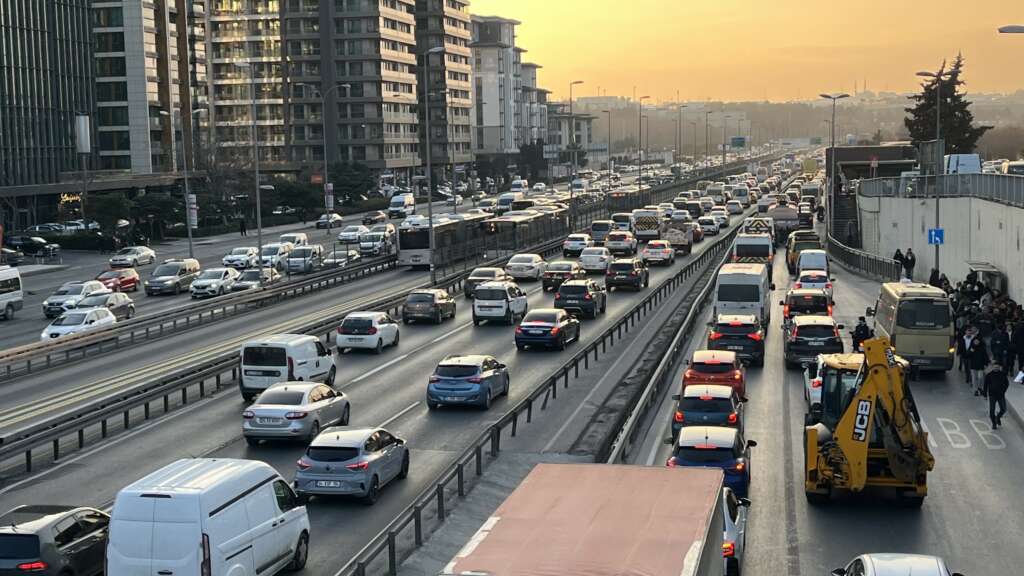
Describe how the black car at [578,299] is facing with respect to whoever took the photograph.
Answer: facing away from the viewer and to the right of the viewer

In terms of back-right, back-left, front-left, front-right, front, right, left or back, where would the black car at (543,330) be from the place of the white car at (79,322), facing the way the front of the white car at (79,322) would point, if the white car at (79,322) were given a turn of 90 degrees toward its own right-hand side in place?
back

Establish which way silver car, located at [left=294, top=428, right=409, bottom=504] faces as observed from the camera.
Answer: facing away from the viewer and to the right of the viewer

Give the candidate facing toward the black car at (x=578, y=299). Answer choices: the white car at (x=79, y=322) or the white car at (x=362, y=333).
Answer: the white car at (x=362, y=333)

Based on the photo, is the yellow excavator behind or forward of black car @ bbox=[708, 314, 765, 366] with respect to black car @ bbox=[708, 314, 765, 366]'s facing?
behind

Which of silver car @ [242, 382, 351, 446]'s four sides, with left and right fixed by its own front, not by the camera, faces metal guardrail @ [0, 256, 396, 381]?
left

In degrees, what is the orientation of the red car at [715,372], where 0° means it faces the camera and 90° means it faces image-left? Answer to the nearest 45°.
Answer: approximately 180°

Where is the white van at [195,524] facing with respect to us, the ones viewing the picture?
facing away from the viewer and to the right of the viewer

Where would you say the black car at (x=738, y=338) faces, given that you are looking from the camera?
facing away from the viewer

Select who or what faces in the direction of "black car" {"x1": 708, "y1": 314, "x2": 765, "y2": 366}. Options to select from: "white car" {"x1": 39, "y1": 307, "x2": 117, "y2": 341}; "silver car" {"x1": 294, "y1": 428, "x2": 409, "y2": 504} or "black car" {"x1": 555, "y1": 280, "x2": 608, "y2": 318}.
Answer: the silver car

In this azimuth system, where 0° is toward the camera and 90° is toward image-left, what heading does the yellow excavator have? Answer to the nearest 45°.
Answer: approximately 180°

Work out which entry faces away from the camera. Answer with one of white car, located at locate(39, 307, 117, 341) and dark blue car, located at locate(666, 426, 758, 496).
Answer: the dark blue car

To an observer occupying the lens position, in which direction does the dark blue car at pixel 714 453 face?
facing away from the viewer

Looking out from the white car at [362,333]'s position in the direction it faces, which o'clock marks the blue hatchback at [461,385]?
The blue hatchback is roughly at 4 o'clock from the white car.

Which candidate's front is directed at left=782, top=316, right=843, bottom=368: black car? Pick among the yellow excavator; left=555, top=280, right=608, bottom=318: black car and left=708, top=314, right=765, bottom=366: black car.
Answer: the yellow excavator

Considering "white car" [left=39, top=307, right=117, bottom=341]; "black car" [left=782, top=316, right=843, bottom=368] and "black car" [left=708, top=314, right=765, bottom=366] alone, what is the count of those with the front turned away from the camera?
2

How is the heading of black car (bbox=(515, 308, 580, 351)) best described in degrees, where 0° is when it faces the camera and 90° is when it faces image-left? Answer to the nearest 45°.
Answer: approximately 225°
